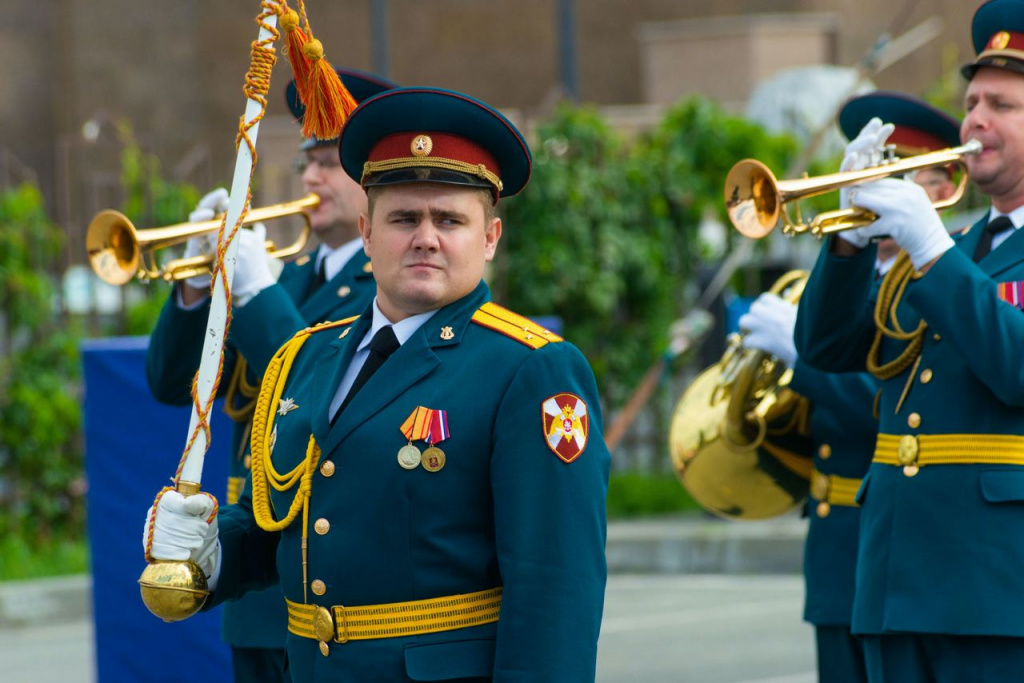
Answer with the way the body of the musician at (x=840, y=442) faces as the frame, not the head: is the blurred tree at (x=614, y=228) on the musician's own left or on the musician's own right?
on the musician's own right

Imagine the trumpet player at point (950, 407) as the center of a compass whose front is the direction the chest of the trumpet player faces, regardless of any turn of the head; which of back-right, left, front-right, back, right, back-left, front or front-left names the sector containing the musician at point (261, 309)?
front-right

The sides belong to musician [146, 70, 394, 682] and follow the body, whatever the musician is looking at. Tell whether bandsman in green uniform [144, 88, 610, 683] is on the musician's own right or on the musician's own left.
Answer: on the musician's own left

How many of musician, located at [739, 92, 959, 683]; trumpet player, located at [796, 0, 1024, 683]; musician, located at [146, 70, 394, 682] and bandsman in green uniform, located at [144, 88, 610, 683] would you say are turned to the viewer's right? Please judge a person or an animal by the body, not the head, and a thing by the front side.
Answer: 0

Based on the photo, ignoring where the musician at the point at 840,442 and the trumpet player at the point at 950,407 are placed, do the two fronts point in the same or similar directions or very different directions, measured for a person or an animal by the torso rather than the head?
same or similar directions

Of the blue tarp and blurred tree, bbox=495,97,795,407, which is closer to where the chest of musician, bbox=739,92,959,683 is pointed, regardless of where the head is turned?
the blue tarp

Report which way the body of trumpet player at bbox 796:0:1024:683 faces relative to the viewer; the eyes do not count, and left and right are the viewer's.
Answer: facing the viewer and to the left of the viewer

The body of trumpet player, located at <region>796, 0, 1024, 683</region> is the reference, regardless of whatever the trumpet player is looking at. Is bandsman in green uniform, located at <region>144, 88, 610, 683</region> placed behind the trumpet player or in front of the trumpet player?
in front

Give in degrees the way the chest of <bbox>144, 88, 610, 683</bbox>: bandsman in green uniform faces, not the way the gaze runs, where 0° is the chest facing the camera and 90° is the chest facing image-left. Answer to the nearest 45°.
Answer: approximately 45°

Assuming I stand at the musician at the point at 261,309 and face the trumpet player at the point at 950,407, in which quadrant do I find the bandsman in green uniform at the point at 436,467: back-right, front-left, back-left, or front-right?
front-right

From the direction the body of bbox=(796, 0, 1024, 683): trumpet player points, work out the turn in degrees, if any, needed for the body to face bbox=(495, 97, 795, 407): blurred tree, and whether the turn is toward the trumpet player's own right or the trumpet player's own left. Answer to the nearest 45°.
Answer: approximately 135° to the trumpet player's own right

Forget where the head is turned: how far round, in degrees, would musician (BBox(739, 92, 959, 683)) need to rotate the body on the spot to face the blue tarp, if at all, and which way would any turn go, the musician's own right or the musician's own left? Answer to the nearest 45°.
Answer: approximately 45° to the musician's own right
